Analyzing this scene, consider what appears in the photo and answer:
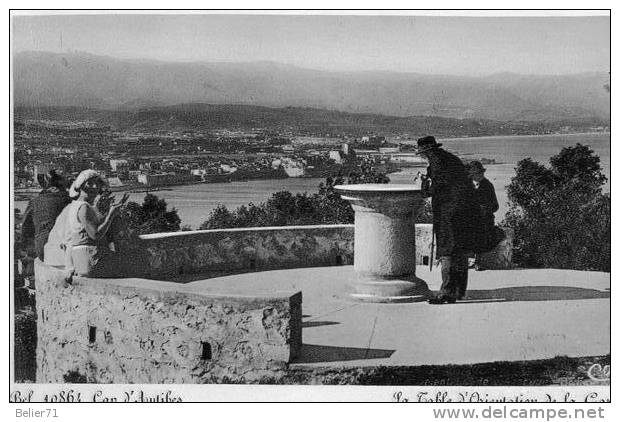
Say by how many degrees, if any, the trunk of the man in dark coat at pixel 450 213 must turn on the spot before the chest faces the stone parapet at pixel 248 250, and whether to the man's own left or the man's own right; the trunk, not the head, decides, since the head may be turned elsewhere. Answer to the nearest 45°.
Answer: approximately 45° to the man's own right

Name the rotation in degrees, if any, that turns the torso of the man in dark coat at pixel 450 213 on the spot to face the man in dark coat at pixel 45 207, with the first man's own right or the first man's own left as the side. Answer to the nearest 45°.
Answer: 0° — they already face them

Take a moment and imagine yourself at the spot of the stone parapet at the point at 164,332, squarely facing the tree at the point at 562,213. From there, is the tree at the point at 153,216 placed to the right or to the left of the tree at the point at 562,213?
left

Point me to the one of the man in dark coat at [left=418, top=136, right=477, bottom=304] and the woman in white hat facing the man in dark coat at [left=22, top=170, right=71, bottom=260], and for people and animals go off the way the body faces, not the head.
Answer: the man in dark coat at [left=418, top=136, right=477, bottom=304]

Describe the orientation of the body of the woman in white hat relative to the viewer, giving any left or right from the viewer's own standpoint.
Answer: facing to the right of the viewer

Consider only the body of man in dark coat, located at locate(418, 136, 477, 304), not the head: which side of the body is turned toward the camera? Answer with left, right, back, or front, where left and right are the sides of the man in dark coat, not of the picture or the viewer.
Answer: left

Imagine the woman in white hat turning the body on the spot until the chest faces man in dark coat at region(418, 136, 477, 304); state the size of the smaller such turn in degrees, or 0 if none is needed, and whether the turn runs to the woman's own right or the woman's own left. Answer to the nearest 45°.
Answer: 0° — they already face them

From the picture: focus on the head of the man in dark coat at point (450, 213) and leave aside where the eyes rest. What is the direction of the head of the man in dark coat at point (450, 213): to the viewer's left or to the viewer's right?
to the viewer's left

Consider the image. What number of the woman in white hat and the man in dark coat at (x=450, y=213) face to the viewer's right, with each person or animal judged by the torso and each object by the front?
1

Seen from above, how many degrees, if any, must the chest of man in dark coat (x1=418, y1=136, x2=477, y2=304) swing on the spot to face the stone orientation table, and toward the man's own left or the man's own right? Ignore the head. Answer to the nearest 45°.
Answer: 0° — they already face it
